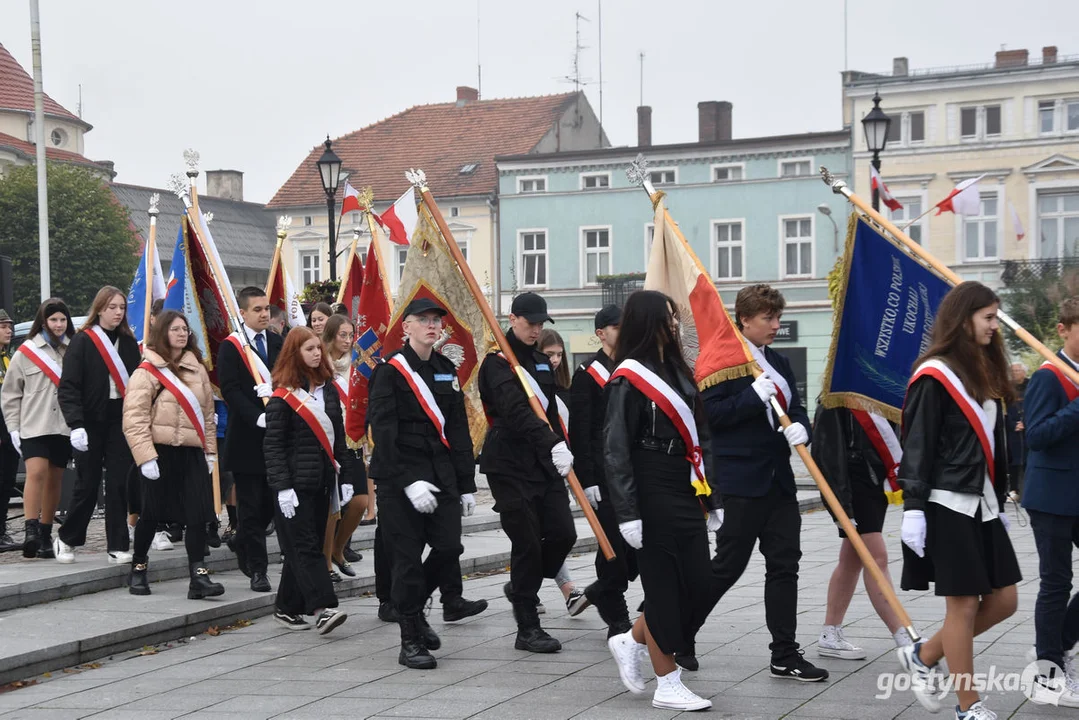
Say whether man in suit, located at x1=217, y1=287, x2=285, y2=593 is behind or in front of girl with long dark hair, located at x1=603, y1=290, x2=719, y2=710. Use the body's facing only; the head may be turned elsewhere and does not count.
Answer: behind

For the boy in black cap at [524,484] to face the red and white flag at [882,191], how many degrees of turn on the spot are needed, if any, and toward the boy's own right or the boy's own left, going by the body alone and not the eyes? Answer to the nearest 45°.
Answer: approximately 90° to the boy's own left

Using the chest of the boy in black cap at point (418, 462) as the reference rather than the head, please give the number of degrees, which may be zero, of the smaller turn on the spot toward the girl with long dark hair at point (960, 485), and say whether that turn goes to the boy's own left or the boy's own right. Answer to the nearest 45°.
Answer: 0° — they already face them

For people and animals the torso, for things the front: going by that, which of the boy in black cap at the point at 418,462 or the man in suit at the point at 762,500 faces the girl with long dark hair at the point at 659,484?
the boy in black cap

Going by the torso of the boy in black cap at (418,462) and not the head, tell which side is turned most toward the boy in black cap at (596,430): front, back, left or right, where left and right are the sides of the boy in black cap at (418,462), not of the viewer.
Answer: left

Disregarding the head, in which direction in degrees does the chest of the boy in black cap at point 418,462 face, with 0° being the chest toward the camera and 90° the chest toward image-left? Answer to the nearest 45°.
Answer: approximately 315°
